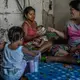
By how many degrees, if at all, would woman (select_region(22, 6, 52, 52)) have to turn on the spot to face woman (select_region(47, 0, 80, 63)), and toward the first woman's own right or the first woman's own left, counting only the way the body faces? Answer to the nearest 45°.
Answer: approximately 45° to the first woman's own left

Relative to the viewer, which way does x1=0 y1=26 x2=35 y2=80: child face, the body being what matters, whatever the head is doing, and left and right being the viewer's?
facing away from the viewer and to the right of the viewer

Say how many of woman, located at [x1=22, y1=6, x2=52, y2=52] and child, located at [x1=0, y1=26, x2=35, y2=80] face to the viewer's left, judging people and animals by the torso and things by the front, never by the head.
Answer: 0

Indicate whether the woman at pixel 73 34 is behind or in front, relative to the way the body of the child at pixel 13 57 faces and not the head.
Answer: in front

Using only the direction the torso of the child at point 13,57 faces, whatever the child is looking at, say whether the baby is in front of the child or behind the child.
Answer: in front

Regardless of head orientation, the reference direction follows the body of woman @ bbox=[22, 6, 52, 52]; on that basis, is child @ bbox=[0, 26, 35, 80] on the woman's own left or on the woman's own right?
on the woman's own right

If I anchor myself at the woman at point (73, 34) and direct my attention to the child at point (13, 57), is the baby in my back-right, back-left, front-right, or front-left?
front-right
